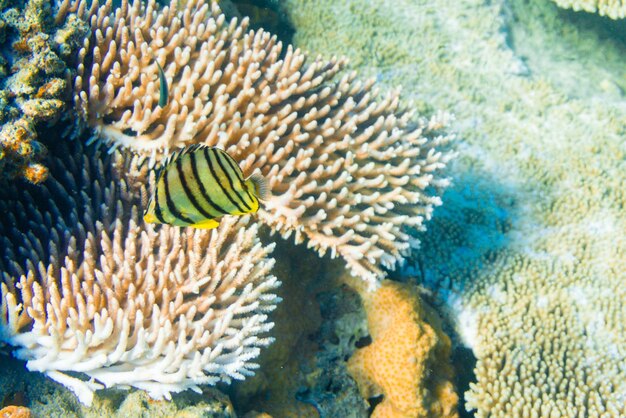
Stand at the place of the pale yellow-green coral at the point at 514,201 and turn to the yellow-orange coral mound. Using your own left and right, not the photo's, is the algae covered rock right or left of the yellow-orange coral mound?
right

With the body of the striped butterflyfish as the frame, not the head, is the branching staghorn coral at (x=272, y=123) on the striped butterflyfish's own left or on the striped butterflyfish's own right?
on the striped butterflyfish's own right

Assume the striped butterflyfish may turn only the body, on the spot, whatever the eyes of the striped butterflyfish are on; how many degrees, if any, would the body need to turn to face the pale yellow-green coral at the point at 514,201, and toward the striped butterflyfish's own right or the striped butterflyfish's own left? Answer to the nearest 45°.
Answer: approximately 135° to the striped butterflyfish's own right

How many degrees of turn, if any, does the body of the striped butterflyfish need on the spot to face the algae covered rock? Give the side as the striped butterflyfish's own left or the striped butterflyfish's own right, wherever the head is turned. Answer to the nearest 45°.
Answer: approximately 45° to the striped butterflyfish's own right

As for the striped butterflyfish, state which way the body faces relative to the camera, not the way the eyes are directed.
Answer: to the viewer's left

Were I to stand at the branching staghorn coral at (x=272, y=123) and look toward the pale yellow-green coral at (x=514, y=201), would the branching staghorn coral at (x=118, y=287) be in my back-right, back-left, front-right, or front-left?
back-right

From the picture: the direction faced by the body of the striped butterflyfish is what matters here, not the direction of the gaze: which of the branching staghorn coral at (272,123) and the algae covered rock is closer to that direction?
the algae covered rock
